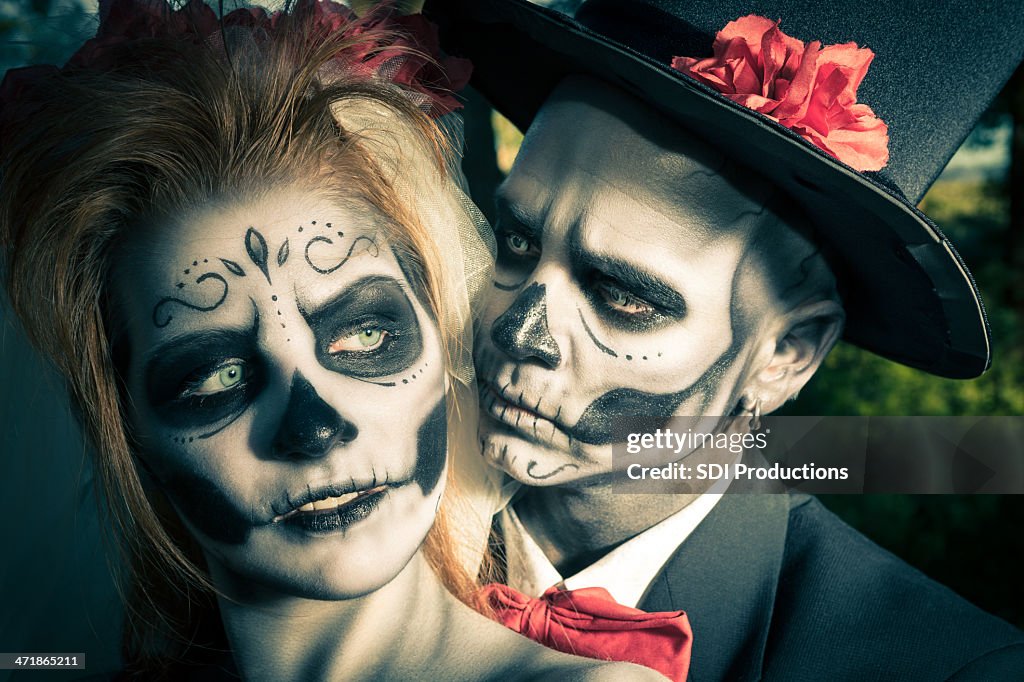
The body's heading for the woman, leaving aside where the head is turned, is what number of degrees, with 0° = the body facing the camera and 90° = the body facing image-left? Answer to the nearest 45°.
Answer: approximately 0°

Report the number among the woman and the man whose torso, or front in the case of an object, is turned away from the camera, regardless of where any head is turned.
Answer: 0

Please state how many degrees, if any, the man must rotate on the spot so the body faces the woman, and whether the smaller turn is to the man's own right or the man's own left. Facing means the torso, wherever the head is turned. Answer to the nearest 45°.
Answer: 0° — they already face them

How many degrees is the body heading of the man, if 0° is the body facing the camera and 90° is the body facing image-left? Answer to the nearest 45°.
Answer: approximately 45°

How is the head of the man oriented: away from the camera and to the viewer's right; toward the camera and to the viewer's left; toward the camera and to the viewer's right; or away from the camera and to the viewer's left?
toward the camera and to the viewer's left

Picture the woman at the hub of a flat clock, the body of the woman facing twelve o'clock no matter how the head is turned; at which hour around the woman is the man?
The man is roughly at 8 o'clock from the woman.
